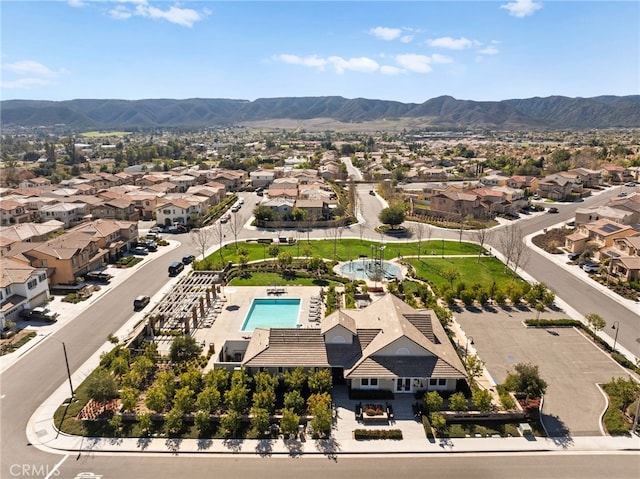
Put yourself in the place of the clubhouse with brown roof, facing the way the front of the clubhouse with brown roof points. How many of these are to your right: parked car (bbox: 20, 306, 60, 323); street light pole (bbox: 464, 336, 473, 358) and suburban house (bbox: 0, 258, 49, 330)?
2

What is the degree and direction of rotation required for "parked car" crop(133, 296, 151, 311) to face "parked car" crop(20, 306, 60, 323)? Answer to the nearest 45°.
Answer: approximately 135° to its left

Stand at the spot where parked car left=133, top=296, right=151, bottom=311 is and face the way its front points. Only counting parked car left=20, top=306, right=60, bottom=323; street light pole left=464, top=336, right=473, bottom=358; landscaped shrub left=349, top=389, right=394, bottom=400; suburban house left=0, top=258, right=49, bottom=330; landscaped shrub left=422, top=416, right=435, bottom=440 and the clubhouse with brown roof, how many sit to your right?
4

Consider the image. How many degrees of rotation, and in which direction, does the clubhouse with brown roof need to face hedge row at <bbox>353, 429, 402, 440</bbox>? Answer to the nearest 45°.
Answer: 0° — it already faces it

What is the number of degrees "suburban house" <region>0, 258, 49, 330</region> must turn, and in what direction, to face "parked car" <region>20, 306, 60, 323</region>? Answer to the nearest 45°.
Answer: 0° — it already faces it

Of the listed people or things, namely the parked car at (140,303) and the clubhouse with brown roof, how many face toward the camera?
1

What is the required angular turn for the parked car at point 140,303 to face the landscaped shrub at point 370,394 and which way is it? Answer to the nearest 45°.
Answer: approximately 90° to its right

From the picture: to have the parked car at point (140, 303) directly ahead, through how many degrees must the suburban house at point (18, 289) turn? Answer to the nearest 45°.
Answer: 0° — it already faces it

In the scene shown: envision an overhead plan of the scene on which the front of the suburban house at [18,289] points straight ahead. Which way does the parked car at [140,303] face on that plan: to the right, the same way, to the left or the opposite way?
to the left

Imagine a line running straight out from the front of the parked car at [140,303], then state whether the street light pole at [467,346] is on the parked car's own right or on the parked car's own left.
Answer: on the parked car's own right

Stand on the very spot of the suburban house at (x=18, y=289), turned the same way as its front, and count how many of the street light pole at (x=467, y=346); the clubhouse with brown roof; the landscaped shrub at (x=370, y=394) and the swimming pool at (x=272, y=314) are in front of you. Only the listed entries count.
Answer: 4

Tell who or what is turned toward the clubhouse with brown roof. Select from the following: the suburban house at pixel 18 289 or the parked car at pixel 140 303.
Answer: the suburban house

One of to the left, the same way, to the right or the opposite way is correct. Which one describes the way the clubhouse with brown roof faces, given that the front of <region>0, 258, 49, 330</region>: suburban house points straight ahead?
to the right

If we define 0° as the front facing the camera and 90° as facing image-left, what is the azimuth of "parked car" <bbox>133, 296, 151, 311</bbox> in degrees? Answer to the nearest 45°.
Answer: approximately 225°
